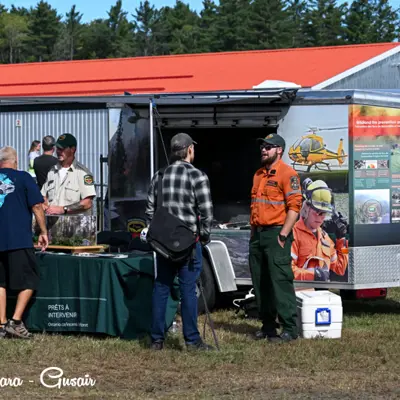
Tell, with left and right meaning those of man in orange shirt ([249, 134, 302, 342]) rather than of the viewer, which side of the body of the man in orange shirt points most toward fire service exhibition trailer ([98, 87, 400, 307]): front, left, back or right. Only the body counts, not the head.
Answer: back

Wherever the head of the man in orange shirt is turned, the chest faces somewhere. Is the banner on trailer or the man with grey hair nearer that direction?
the man with grey hair

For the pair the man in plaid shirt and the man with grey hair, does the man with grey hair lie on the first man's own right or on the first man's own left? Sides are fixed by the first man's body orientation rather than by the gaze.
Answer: on the first man's own left

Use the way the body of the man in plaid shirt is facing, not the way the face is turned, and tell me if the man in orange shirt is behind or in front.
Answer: in front

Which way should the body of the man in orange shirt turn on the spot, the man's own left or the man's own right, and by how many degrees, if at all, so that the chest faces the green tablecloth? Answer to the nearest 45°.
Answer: approximately 45° to the man's own right

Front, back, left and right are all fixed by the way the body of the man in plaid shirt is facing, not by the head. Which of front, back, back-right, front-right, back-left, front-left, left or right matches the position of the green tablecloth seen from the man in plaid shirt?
left

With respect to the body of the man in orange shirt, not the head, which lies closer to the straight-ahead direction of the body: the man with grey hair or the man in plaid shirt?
the man in plaid shirt

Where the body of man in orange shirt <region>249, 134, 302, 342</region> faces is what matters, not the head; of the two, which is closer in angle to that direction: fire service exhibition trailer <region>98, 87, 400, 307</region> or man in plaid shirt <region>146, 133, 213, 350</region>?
the man in plaid shirt

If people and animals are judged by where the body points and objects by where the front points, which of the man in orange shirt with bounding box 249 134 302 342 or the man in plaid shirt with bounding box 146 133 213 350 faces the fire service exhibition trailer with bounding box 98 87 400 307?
the man in plaid shirt

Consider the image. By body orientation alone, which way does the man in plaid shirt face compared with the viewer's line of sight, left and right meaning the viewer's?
facing away from the viewer and to the right of the viewer

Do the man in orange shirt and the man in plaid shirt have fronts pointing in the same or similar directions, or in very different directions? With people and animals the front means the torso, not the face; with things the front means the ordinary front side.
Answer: very different directions

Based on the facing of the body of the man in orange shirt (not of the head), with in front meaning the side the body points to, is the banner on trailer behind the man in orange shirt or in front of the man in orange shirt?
behind

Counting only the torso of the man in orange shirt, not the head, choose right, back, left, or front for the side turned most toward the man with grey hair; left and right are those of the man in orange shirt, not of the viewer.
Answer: right

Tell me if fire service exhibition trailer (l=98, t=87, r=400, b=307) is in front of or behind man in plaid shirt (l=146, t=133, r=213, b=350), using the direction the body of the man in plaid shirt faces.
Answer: in front

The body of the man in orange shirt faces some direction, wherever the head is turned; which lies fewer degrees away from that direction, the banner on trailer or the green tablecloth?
the green tablecloth

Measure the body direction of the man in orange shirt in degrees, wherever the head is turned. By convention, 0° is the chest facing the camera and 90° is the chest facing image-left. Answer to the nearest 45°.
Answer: approximately 45°

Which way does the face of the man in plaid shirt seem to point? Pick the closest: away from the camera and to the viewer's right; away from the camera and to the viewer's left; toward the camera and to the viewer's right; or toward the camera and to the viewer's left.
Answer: away from the camera and to the viewer's right

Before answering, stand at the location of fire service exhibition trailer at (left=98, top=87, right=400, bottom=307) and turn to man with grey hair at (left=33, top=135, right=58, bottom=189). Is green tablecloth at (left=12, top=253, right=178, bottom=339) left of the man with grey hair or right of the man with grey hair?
left
